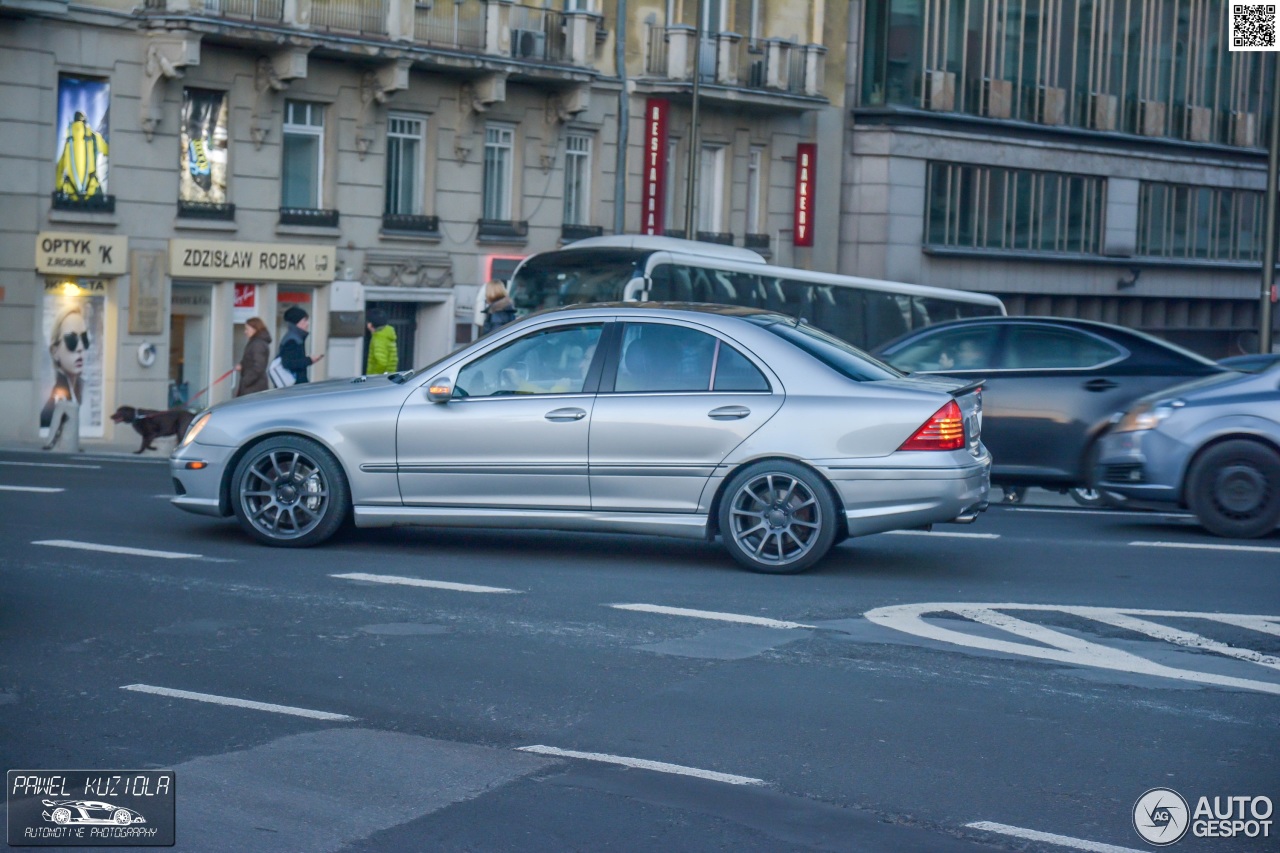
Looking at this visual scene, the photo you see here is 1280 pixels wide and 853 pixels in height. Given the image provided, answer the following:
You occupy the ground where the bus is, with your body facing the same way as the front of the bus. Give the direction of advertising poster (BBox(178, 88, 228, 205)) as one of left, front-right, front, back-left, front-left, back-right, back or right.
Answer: front-right

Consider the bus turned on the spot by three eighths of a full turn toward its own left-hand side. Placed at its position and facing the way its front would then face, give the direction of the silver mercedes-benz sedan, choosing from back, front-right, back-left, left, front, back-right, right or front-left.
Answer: right

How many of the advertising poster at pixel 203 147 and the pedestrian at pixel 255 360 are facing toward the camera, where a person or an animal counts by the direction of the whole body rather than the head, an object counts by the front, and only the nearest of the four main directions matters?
1

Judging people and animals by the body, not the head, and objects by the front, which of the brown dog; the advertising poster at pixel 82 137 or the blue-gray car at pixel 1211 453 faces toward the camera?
the advertising poster

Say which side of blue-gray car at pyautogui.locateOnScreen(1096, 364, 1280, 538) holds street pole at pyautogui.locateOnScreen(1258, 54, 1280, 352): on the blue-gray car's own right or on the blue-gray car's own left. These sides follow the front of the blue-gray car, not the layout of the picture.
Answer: on the blue-gray car's own right

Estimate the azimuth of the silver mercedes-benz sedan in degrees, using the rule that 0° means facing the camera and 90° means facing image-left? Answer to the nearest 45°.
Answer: approximately 90°

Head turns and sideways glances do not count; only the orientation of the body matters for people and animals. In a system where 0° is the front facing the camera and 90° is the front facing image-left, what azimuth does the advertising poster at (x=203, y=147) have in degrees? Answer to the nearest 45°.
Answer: approximately 0°

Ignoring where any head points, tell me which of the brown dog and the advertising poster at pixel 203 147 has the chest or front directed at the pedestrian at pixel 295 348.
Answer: the advertising poster

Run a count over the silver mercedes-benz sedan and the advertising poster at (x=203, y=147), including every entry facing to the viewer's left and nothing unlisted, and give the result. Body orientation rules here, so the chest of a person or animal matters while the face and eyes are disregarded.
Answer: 1

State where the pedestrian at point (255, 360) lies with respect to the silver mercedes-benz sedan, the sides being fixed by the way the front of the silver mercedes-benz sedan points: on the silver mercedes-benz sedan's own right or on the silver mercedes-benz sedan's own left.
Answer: on the silver mercedes-benz sedan's own right

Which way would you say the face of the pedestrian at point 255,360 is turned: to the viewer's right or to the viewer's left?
to the viewer's left

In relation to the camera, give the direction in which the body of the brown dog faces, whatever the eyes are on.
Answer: to the viewer's left

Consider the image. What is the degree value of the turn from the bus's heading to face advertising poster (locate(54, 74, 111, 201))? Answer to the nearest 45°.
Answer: approximately 45° to its right

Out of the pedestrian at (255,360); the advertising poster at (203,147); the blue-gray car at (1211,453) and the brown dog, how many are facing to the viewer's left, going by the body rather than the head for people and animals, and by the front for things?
3

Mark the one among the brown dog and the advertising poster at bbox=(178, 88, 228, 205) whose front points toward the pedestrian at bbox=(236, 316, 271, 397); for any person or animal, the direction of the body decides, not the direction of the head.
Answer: the advertising poster

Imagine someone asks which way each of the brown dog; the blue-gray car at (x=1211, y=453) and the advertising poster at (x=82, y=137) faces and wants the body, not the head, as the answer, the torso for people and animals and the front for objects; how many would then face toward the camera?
1

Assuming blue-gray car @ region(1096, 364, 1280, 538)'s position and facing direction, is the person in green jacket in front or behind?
in front

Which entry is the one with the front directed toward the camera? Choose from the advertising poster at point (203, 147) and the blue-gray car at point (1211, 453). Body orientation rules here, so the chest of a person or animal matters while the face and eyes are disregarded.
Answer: the advertising poster
